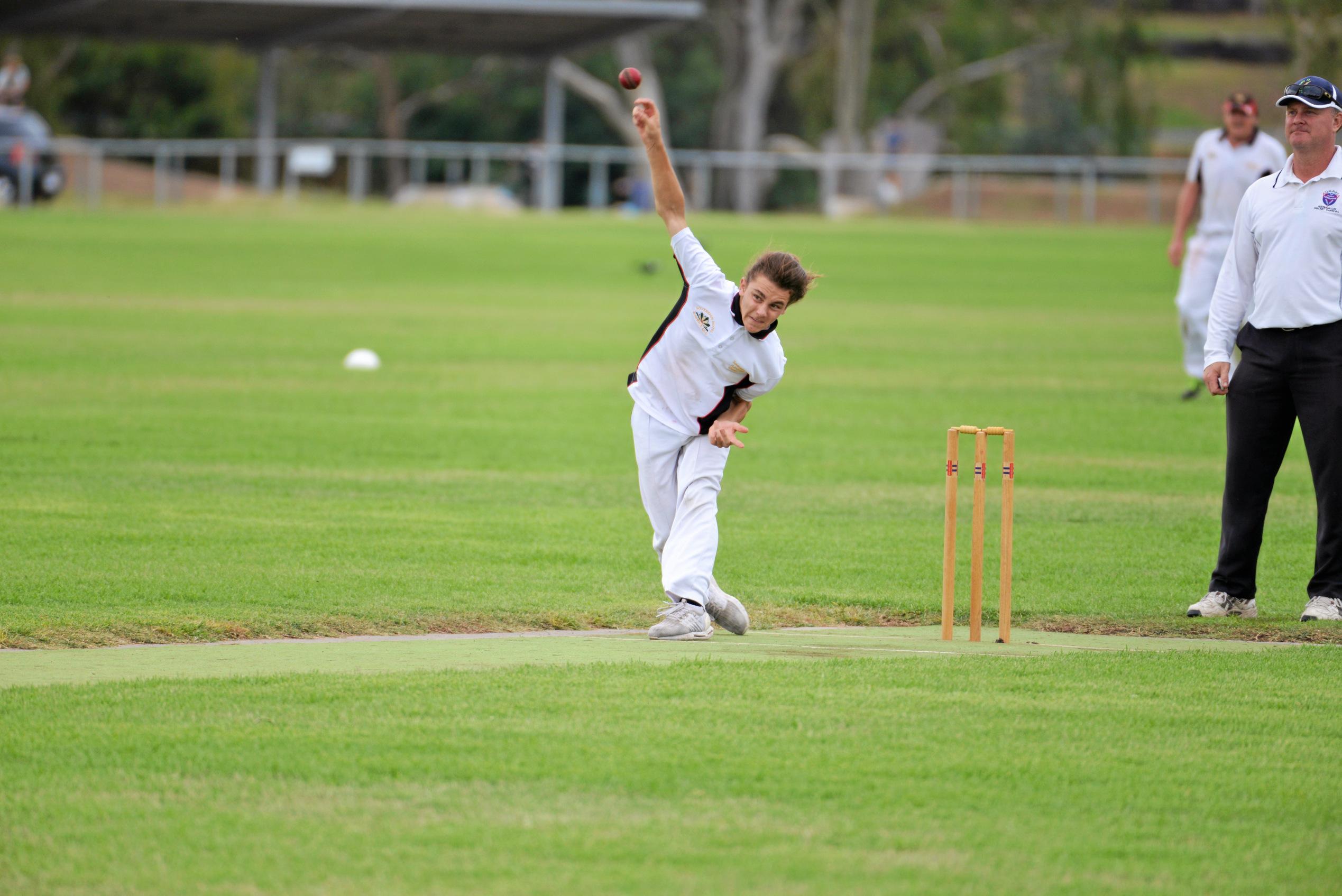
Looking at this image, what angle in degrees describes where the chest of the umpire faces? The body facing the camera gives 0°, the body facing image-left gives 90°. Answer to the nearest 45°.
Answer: approximately 45°

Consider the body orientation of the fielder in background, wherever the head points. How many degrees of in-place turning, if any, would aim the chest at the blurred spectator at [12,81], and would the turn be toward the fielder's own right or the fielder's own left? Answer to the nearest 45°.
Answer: approximately 135° to the fielder's own right

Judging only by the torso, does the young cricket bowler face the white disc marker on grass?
no

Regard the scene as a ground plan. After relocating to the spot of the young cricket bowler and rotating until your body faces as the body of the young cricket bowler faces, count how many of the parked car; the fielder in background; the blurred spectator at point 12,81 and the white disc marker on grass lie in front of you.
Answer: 0

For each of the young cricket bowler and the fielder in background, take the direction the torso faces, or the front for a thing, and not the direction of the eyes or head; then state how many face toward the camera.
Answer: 2

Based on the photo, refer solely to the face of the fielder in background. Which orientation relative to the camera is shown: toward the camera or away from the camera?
toward the camera

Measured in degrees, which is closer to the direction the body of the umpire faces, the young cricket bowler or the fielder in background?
the young cricket bowler

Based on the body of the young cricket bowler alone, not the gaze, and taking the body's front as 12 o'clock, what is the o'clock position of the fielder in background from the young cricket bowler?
The fielder in background is roughly at 7 o'clock from the young cricket bowler.

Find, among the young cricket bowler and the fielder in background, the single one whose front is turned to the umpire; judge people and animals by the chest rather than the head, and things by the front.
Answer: the fielder in background

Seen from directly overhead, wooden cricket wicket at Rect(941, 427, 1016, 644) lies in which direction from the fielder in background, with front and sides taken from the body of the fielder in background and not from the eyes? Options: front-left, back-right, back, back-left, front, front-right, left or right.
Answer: front

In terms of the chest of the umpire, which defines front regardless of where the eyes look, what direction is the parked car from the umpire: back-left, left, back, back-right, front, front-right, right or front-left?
right

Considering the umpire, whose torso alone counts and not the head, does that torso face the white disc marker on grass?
no

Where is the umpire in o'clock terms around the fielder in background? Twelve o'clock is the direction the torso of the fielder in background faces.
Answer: The umpire is roughly at 12 o'clock from the fielder in background.

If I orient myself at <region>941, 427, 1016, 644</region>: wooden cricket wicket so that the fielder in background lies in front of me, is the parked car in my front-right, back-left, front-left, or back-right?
front-left

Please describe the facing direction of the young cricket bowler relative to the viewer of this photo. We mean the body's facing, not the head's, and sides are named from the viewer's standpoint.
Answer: facing the viewer

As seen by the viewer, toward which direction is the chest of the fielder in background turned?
toward the camera

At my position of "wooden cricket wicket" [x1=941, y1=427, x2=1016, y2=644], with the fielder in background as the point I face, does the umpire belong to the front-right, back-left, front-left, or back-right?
front-right
